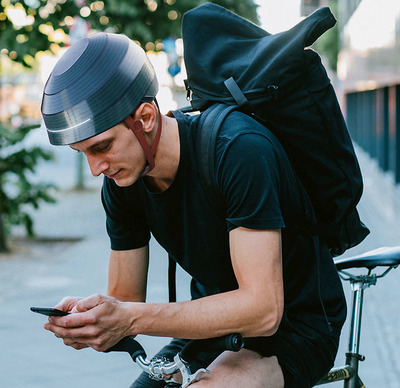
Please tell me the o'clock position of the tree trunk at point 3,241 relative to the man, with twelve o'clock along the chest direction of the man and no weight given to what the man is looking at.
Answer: The tree trunk is roughly at 4 o'clock from the man.

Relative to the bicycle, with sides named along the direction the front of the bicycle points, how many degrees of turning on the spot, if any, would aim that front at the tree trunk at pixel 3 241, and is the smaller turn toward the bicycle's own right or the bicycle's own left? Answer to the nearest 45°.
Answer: approximately 90° to the bicycle's own right

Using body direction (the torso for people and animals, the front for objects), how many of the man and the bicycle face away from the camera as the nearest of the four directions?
0

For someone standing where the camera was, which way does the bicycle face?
facing the viewer and to the left of the viewer
